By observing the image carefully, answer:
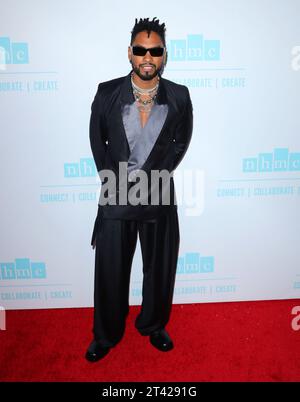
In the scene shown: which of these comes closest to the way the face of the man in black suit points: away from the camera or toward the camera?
toward the camera

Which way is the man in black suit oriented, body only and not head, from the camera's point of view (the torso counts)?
toward the camera
